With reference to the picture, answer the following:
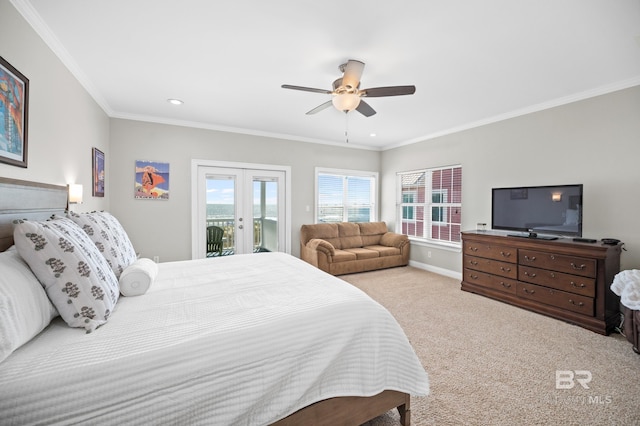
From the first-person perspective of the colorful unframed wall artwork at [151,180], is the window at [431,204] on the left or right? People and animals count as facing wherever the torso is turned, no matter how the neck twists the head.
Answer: on its left

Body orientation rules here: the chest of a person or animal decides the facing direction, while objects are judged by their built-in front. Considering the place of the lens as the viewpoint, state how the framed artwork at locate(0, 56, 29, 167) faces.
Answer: facing to the right of the viewer

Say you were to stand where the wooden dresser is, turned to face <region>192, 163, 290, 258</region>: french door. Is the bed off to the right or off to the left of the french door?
left

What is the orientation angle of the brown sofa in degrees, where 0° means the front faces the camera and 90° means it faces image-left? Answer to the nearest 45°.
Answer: approximately 315°

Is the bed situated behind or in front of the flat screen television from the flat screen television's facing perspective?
in front

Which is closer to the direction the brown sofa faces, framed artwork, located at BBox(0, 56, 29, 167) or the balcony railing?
the framed artwork

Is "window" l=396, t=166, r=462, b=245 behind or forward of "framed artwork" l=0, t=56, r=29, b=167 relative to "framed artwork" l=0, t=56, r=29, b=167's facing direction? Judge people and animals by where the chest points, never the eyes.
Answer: forward

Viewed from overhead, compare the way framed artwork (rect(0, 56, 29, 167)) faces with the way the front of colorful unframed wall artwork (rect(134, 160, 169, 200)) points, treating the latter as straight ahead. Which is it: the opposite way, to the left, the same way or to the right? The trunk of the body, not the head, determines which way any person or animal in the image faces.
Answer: to the left

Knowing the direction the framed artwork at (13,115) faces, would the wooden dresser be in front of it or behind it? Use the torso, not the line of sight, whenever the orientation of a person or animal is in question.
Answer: in front

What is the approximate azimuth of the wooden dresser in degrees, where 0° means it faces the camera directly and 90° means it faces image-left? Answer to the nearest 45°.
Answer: approximately 45°

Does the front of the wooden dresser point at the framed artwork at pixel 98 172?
yes

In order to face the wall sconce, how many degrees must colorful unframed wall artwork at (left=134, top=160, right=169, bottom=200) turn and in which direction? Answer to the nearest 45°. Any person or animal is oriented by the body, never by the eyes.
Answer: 0° — it already faces it

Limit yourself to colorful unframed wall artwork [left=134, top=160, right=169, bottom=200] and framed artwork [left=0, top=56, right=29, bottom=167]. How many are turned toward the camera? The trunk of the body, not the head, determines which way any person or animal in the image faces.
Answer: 1
